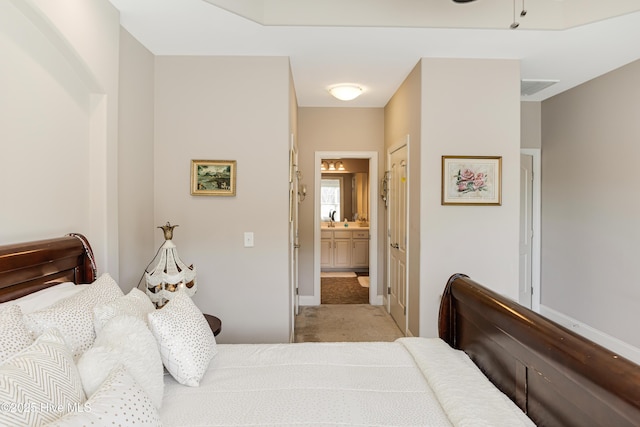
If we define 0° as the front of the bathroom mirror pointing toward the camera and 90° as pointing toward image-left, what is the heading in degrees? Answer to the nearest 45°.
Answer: approximately 0°

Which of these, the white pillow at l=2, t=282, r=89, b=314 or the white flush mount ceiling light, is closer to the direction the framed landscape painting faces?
the white pillow

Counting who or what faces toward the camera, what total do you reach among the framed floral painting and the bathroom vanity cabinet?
2

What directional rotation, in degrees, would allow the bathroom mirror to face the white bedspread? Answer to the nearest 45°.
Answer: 0° — it already faces it

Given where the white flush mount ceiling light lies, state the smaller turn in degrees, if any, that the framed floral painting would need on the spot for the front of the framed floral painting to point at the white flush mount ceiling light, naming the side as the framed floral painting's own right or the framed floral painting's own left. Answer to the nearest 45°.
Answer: approximately 90° to the framed floral painting's own right

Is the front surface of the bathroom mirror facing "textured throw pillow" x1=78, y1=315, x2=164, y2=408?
yes

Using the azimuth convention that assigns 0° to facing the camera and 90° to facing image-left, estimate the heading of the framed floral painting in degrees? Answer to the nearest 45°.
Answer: approximately 0°

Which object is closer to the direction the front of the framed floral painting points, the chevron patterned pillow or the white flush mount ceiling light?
the chevron patterned pillow
